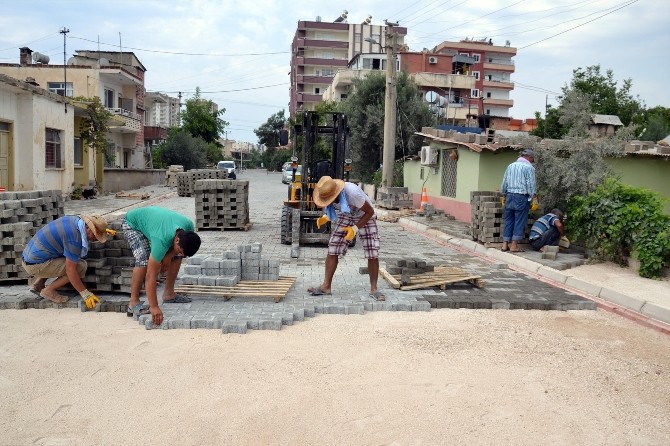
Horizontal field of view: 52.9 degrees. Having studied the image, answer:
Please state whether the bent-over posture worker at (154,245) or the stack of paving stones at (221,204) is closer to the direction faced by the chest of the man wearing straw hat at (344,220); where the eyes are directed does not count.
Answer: the bent-over posture worker

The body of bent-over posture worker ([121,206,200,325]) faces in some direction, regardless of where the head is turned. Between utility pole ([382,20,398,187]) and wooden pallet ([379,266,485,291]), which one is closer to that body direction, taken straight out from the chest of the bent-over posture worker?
the wooden pallet

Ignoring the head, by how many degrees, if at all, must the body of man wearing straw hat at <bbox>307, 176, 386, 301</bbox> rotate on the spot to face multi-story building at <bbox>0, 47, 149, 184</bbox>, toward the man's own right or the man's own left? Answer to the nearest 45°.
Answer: approximately 90° to the man's own right

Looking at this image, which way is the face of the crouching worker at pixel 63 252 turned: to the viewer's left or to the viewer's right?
to the viewer's right

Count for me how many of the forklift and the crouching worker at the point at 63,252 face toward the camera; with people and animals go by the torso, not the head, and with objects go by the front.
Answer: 1

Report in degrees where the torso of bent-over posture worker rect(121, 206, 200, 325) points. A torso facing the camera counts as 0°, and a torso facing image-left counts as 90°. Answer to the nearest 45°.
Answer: approximately 315°

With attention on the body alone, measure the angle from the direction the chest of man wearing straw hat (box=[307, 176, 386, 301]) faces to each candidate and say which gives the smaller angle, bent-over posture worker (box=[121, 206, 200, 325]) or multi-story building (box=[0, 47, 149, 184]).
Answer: the bent-over posture worker

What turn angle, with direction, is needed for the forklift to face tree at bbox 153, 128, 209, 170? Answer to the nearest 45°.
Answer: approximately 180°

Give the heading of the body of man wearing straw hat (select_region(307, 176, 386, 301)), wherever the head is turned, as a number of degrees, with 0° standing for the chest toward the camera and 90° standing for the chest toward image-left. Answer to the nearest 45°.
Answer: approximately 45°

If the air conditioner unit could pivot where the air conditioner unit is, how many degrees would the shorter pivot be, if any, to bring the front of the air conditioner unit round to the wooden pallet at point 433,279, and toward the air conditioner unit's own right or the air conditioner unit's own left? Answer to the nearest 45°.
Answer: approximately 45° to the air conditioner unit's own left

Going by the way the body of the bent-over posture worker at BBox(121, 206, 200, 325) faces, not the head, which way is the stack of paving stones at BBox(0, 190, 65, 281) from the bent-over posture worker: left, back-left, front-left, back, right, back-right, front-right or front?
back

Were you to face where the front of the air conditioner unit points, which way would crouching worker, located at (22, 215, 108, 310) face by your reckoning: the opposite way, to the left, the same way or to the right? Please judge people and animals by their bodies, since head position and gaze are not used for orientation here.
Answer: the opposite way

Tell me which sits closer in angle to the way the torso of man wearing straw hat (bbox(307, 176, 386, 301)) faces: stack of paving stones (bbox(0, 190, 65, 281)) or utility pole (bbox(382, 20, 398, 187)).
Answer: the stack of paving stones

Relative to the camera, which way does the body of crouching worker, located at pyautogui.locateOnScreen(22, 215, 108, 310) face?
to the viewer's right

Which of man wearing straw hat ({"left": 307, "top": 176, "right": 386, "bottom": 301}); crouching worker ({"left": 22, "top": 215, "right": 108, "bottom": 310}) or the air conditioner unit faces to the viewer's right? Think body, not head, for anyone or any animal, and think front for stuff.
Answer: the crouching worker
